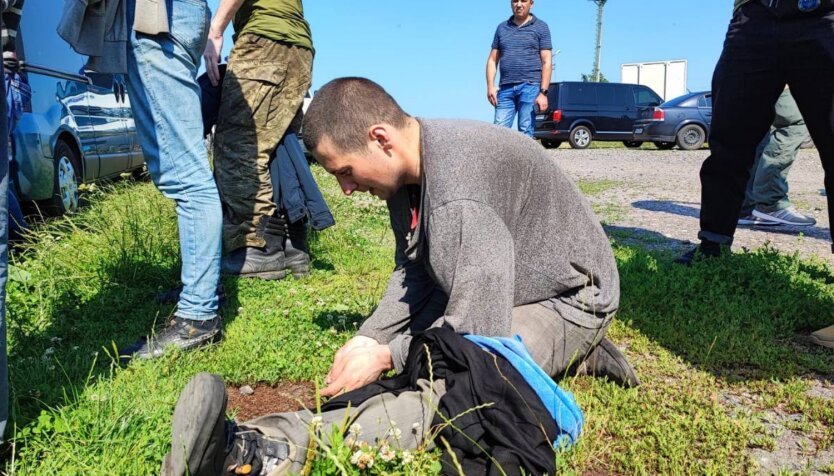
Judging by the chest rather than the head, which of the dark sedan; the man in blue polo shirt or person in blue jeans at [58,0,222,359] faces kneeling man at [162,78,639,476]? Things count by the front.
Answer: the man in blue polo shirt

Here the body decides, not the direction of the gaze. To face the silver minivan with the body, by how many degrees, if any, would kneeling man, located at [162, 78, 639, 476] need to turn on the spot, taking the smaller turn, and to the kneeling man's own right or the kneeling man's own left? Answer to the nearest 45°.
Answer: approximately 45° to the kneeling man's own right

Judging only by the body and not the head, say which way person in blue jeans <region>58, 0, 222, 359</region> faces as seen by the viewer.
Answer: to the viewer's left

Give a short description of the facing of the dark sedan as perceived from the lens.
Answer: facing away from the viewer and to the right of the viewer

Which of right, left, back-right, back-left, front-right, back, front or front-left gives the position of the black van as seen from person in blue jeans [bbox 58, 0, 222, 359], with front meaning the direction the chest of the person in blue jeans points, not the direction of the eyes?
back-right

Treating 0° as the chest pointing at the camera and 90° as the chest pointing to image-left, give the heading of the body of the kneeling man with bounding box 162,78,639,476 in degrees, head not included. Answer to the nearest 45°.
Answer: approximately 90°

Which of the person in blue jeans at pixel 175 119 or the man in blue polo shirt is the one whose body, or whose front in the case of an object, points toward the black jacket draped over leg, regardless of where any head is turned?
the man in blue polo shirt
